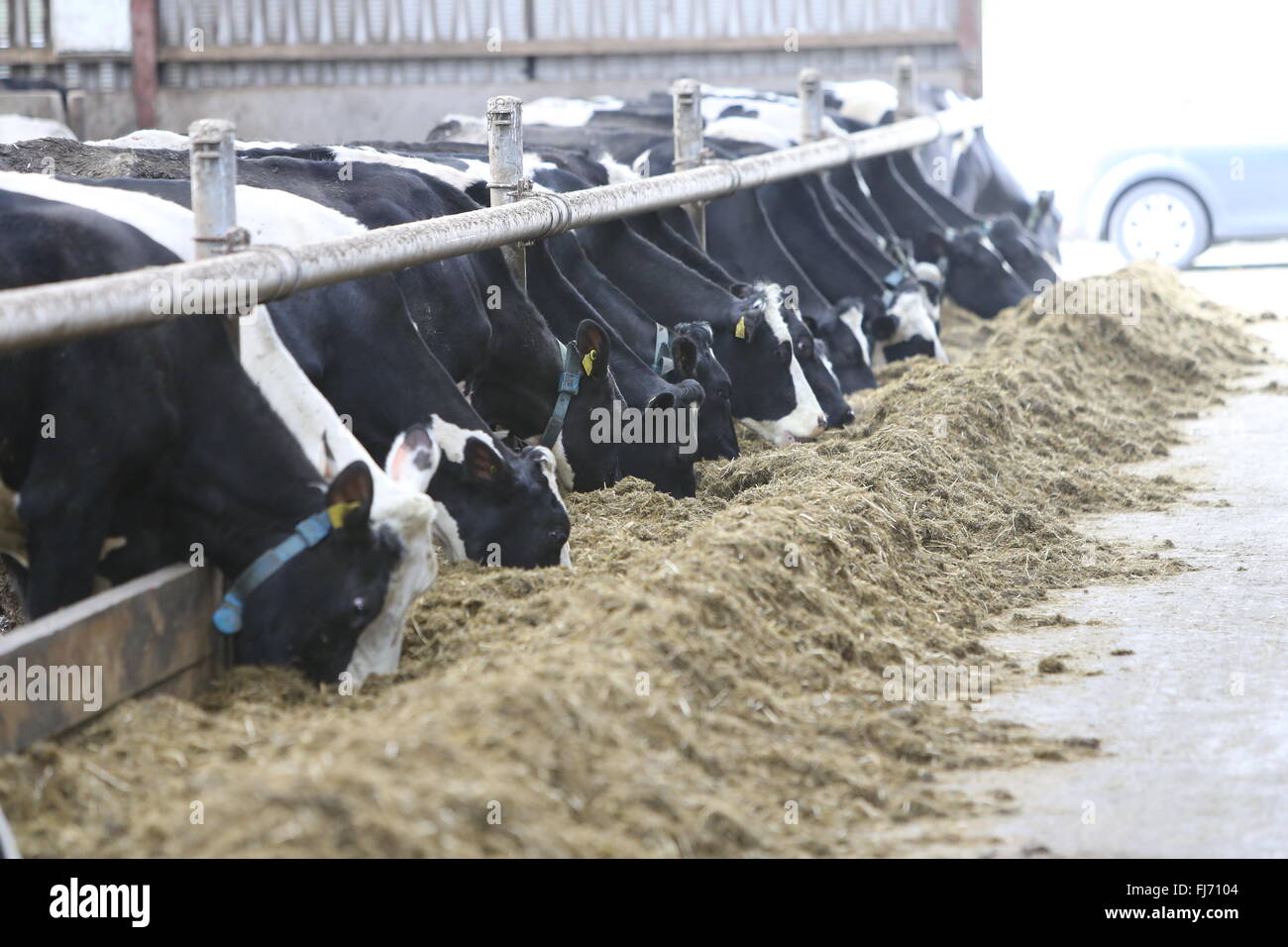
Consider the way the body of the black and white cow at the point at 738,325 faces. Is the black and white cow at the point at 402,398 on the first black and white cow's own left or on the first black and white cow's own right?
on the first black and white cow's own right

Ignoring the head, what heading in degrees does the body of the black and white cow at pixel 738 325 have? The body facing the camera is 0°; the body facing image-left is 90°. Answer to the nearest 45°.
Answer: approximately 315°
